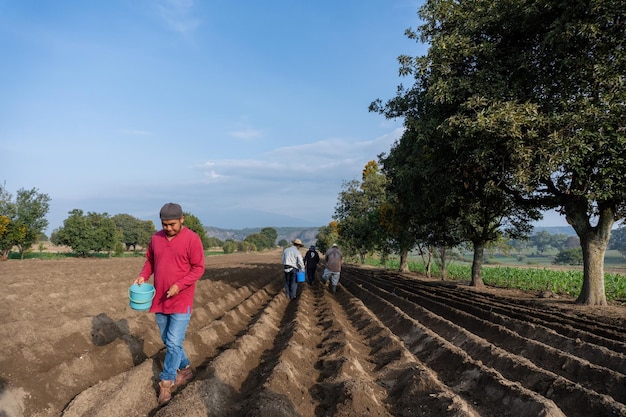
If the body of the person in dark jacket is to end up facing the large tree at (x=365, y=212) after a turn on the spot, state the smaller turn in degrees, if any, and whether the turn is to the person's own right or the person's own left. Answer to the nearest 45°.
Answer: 0° — they already face it

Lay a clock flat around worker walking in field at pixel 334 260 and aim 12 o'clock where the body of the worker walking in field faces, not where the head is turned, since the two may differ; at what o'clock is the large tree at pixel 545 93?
The large tree is roughly at 4 o'clock from the worker walking in field.

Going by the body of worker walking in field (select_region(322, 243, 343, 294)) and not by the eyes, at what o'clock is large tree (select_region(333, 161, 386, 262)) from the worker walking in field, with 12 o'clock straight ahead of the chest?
The large tree is roughly at 12 o'clock from the worker walking in field.

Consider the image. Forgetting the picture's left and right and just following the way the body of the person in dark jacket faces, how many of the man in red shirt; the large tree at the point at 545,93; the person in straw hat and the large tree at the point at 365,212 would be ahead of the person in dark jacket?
1

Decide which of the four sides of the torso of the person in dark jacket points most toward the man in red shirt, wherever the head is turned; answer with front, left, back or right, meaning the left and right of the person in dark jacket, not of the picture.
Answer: back

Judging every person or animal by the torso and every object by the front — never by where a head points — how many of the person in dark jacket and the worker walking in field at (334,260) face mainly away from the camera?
2

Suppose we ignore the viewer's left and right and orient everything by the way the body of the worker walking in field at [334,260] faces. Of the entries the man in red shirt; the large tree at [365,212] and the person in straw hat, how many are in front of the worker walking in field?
1

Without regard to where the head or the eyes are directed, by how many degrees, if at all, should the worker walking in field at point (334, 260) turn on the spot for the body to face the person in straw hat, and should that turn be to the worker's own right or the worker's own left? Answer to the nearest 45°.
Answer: approximately 135° to the worker's own left

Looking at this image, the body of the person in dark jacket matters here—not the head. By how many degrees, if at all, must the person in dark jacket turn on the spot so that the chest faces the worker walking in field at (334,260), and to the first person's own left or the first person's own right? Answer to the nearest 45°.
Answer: approximately 135° to the first person's own right

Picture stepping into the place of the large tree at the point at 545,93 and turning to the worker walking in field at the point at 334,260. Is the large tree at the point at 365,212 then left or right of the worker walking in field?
right

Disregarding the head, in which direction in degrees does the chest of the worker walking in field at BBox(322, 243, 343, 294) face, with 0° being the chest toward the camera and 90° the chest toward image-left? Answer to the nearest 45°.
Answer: approximately 180°

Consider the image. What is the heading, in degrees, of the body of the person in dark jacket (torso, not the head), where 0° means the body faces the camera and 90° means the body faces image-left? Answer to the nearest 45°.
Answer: approximately 180°

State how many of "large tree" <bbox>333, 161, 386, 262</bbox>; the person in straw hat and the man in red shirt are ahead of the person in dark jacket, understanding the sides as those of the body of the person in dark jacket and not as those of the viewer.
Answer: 1
